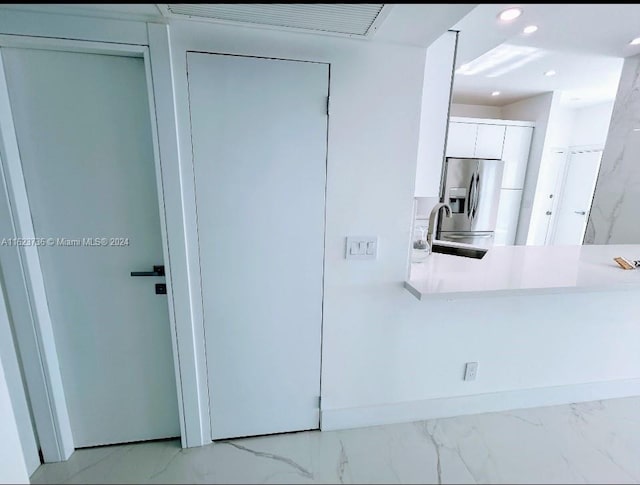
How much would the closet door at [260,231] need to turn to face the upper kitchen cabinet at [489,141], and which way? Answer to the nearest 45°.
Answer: approximately 135° to its left

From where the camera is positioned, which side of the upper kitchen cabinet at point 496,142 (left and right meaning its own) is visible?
front

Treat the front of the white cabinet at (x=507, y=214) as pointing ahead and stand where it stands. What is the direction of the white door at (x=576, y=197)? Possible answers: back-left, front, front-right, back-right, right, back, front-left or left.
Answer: back-left

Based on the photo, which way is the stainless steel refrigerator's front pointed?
toward the camera

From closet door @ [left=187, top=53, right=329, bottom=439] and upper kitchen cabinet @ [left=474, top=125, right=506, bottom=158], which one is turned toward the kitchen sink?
the upper kitchen cabinet

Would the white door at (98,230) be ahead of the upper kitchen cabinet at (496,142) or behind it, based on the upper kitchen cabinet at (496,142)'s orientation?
ahead

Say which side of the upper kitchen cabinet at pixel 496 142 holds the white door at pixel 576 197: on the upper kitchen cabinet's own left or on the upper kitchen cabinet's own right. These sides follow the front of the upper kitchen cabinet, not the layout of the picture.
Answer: on the upper kitchen cabinet's own left

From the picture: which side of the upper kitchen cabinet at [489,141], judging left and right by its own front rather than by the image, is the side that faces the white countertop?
front

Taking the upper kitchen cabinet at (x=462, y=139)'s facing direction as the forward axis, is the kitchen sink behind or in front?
in front

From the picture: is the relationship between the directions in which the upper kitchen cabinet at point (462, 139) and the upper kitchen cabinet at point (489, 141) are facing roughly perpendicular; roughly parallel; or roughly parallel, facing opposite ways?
roughly parallel

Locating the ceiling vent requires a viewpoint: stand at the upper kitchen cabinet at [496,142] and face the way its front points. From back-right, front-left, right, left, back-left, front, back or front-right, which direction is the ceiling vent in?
front

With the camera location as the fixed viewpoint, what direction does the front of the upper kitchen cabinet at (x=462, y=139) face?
facing the viewer

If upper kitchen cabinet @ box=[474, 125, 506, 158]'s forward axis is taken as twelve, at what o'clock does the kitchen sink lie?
The kitchen sink is roughly at 12 o'clock from the upper kitchen cabinet.

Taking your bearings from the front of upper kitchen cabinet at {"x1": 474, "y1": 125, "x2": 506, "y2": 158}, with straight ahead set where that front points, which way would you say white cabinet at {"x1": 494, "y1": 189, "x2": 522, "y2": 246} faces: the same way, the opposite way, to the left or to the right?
the same way

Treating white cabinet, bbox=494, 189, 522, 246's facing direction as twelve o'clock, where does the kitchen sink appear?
The kitchen sink is roughly at 12 o'clock from the white cabinet.

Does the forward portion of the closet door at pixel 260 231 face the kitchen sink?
no

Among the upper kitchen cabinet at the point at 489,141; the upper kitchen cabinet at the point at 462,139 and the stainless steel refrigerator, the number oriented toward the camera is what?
3

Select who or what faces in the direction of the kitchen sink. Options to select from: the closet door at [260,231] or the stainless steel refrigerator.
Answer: the stainless steel refrigerator
